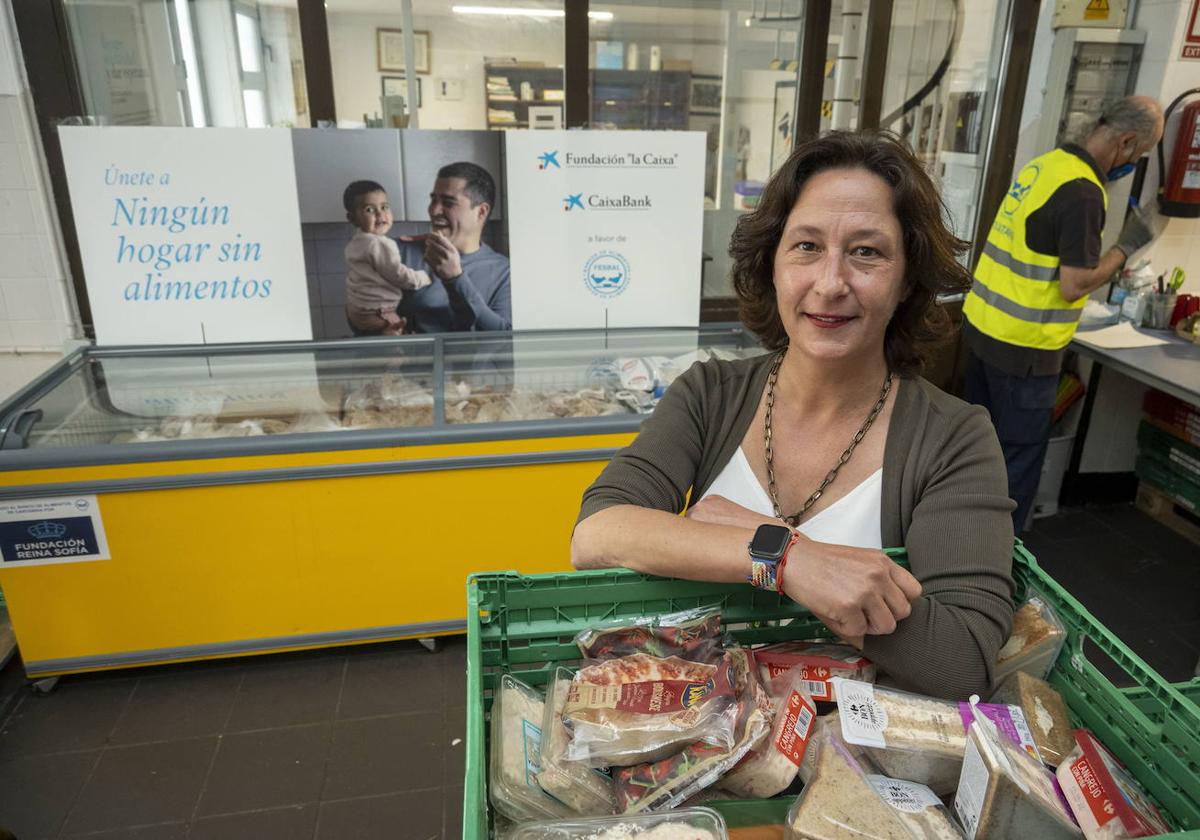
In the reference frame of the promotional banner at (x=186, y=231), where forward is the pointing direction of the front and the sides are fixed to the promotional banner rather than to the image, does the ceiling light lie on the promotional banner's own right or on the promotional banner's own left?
on the promotional banner's own left

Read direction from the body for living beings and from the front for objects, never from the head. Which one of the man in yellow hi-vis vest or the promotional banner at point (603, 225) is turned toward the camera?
the promotional banner

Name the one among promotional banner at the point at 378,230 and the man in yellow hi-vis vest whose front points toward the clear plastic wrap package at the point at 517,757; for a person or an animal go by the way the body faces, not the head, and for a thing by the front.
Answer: the promotional banner

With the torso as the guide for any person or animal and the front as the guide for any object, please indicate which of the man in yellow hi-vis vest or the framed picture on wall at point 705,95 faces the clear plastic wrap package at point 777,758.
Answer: the framed picture on wall

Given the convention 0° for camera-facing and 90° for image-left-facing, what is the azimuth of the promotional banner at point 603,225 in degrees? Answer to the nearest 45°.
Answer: approximately 0°

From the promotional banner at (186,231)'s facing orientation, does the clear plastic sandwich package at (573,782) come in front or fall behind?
in front

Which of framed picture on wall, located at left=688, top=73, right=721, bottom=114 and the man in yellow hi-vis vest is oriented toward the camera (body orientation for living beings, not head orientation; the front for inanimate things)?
the framed picture on wall

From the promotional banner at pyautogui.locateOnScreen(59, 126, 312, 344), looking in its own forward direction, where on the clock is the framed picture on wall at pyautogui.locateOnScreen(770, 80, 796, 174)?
The framed picture on wall is roughly at 9 o'clock from the promotional banner.

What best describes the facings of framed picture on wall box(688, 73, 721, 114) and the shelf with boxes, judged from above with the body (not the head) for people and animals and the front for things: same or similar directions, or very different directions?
same or similar directions

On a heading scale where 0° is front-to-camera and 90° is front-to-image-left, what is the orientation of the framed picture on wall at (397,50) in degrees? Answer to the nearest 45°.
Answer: approximately 0°

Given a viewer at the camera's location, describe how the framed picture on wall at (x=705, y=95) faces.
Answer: facing the viewer

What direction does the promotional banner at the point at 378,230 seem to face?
toward the camera

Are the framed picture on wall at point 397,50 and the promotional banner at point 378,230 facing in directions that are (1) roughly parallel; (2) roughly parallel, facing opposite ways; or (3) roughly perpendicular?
roughly parallel

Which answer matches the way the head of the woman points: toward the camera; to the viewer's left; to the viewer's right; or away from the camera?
toward the camera

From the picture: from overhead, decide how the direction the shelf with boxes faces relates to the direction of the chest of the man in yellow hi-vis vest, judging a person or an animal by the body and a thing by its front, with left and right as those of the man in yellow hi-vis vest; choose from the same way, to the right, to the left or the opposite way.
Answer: to the right

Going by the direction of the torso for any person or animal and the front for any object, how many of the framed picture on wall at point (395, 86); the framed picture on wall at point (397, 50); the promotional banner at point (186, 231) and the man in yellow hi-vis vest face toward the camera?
3

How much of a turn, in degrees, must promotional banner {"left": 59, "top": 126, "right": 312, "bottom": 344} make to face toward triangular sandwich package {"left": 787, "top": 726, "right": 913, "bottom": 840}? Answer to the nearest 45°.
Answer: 0° — it already faces it
